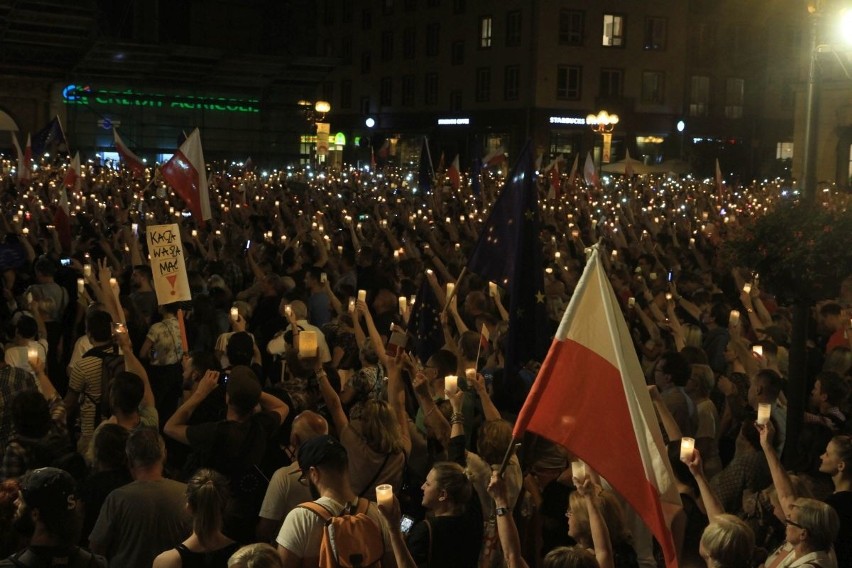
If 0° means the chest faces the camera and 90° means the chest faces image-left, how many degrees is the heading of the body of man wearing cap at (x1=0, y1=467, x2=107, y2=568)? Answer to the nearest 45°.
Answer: approximately 135°

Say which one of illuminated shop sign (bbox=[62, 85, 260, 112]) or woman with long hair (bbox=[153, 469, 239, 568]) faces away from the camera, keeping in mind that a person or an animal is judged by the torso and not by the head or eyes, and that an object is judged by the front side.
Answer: the woman with long hair

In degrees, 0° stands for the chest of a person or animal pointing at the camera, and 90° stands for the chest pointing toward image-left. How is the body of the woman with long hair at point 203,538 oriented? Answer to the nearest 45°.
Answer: approximately 180°

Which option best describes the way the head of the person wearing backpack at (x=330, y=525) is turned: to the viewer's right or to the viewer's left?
to the viewer's left

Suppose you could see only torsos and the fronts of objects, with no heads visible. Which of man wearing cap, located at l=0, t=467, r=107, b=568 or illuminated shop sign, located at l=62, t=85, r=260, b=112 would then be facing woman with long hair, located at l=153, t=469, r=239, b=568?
the illuminated shop sign

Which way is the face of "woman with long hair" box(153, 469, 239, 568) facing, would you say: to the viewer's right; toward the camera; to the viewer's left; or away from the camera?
away from the camera
